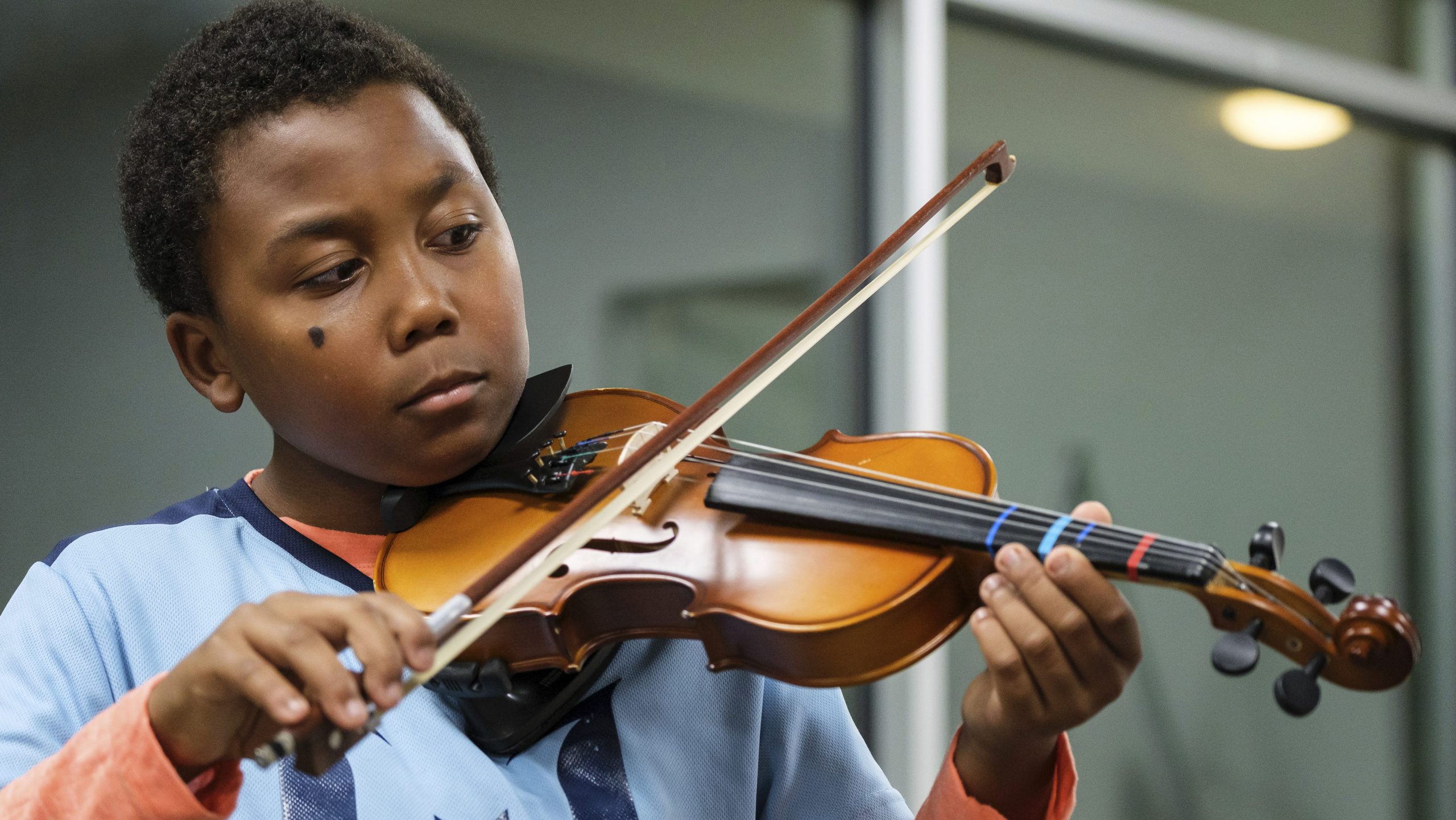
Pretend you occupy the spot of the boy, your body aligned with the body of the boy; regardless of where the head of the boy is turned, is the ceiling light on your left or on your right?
on your left

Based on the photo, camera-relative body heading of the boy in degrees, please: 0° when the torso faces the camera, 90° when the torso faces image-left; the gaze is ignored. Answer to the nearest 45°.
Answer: approximately 315°
